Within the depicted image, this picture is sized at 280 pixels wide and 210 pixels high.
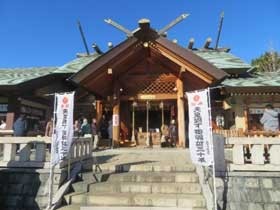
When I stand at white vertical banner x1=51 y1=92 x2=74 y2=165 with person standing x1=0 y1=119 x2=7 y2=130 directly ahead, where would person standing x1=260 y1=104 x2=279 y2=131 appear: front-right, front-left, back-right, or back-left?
back-right

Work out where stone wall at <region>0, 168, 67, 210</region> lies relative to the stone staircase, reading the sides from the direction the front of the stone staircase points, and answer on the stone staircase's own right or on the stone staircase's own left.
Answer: on the stone staircase's own right

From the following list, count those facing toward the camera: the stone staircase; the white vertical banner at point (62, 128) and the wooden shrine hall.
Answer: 3

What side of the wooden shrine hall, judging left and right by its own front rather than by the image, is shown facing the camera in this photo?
front

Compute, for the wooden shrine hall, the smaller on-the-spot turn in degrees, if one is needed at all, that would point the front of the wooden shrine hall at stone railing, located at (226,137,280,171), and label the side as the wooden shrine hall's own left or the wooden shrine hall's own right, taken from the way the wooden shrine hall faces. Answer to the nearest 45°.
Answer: approximately 45° to the wooden shrine hall's own left

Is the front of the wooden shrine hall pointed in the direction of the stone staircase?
yes

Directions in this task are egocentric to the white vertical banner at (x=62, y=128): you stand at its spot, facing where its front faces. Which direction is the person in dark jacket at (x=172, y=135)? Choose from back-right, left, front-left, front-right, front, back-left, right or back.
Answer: back-left

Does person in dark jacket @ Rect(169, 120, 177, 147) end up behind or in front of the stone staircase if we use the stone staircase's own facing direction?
behind

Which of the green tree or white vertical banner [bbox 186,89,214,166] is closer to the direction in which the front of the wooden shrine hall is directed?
the white vertical banner

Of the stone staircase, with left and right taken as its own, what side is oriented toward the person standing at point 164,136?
back

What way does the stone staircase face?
toward the camera

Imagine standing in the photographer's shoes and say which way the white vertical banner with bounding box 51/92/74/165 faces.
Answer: facing the viewer

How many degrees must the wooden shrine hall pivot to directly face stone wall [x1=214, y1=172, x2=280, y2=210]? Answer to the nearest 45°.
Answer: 0° — it already faces it
